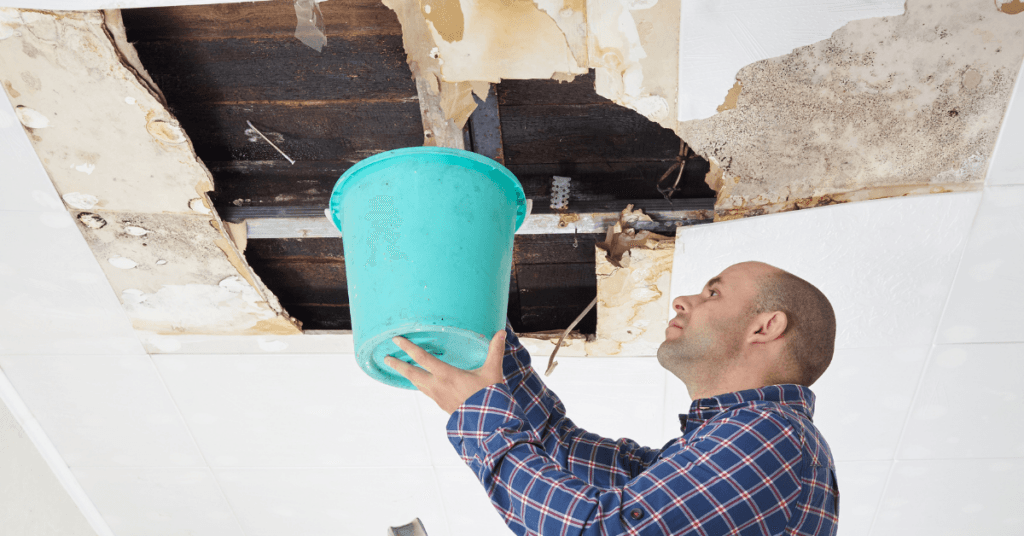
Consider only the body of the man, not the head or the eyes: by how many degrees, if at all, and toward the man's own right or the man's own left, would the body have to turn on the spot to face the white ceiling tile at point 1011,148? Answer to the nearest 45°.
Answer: approximately 135° to the man's own right

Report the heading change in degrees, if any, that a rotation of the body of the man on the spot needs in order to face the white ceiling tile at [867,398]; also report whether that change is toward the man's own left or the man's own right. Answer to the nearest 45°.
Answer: approximately 135° to the man's own right

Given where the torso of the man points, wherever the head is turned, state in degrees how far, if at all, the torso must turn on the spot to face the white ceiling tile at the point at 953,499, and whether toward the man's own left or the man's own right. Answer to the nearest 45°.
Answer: approximately 135° to the man's own right

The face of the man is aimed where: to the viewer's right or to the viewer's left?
to the viewer's left

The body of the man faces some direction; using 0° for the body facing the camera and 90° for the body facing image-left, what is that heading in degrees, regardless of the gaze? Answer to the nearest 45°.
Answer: approximately 90°
